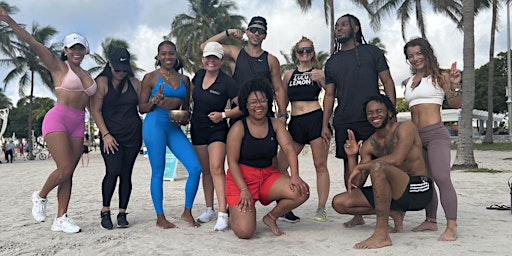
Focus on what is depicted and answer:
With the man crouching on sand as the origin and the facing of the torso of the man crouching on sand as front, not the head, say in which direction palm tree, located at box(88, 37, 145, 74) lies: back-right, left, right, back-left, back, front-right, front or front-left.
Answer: right

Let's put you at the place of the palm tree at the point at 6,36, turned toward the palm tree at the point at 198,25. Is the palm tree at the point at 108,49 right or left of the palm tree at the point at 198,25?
left

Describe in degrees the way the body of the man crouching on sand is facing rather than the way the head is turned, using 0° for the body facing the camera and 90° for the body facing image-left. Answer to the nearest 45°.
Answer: approximately 45°

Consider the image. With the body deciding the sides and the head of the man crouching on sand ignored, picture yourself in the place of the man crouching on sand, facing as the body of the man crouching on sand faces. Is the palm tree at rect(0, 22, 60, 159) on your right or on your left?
on your right

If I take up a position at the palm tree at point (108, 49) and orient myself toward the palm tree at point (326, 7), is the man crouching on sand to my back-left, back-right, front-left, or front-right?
front-right

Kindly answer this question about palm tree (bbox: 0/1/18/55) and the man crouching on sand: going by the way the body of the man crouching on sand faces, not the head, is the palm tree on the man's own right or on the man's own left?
on the man's own right

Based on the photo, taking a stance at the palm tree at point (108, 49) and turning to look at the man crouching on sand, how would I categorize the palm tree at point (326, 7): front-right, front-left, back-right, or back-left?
front-left

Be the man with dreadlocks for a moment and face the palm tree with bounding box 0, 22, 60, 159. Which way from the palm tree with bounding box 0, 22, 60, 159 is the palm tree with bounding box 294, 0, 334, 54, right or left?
right
